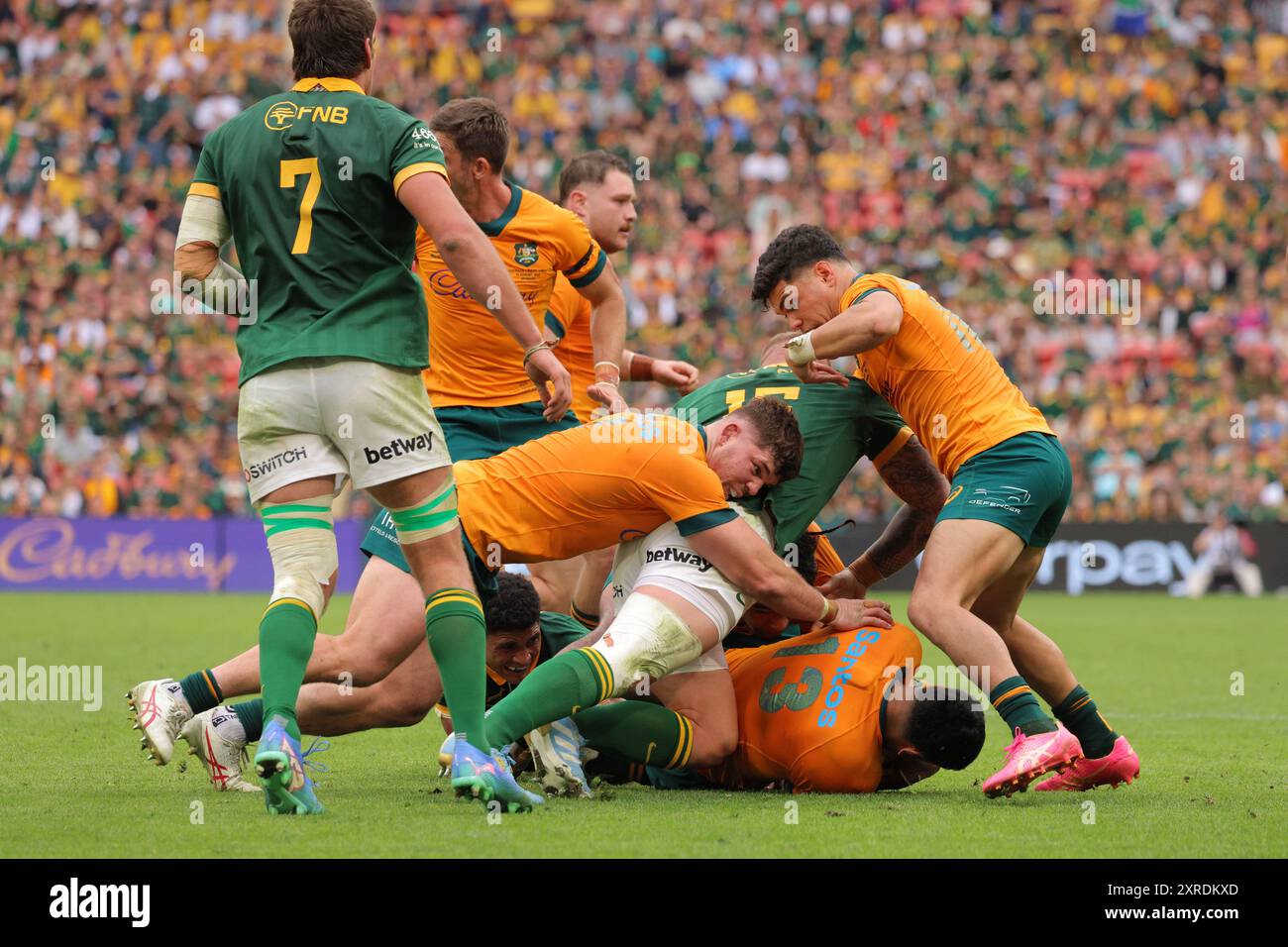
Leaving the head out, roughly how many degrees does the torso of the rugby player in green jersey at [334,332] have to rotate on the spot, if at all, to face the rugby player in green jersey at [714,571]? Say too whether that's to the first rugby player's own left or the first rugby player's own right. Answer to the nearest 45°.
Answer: approximately 45° to the first rugby player's own right

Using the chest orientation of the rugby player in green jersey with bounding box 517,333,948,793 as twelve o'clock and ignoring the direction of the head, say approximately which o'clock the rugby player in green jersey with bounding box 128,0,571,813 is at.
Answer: the rugby player in green jersey with bounding box 128,0,571,813 is roughly at 6 o'clock from the rugby player in green jersey with bounding box 517,333,948,793.

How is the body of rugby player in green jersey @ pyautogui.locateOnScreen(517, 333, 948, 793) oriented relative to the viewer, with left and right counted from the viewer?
facing away from the viewer and to the right of the viewer

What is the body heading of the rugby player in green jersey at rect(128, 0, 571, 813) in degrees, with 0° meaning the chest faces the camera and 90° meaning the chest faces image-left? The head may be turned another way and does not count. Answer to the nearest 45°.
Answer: approximately 180°

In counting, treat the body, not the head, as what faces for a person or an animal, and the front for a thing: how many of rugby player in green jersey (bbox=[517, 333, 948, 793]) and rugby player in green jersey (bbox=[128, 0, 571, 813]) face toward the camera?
0
